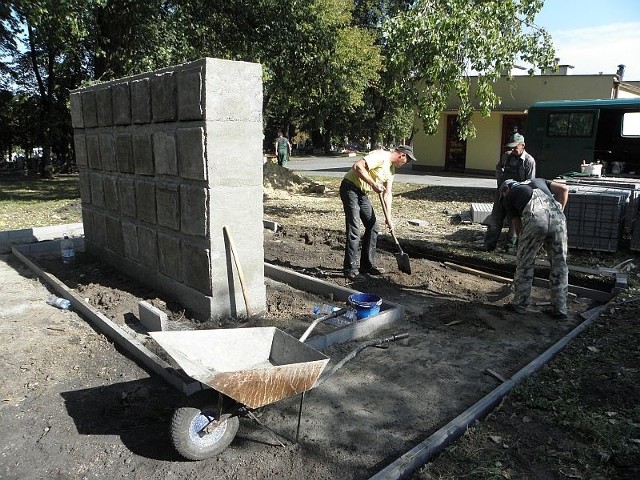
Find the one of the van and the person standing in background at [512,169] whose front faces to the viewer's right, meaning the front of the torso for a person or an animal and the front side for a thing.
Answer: the van

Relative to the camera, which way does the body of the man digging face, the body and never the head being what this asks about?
to the viewer's right

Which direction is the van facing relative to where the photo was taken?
to the viewer's right

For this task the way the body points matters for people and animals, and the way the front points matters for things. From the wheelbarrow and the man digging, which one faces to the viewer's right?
the man digging

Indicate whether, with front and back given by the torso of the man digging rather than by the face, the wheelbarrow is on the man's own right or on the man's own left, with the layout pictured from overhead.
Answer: on the man's own right

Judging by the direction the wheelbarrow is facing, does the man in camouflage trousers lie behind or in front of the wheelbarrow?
behind

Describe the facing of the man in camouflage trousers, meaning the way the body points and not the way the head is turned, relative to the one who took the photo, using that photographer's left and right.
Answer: facing away from the viewer and to the left of the viewer

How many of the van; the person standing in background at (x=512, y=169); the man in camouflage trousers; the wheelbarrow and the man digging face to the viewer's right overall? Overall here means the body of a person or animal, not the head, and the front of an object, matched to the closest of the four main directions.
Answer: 2

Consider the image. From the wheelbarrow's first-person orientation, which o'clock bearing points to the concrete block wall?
The concrete block wall is roughly at 4 o'clock from the wheelbarrow.

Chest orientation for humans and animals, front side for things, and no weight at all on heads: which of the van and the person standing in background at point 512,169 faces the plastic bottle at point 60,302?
the person standing in background

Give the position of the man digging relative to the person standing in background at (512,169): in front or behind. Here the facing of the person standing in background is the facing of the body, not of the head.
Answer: in front

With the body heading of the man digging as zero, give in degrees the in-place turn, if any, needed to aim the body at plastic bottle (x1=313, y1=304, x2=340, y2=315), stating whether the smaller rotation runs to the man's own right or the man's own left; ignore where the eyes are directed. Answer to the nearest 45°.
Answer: approximately 90° to the man's own right
